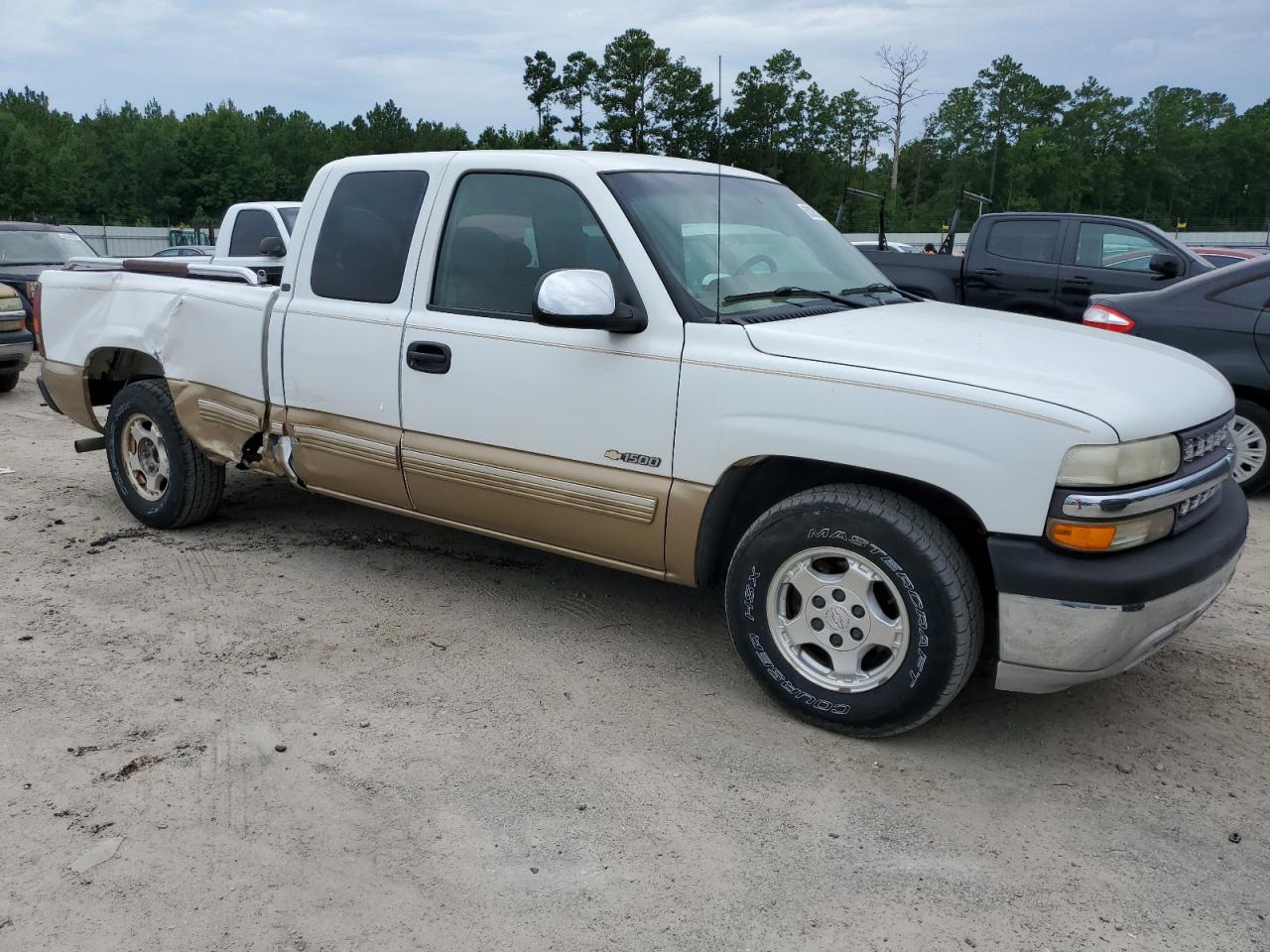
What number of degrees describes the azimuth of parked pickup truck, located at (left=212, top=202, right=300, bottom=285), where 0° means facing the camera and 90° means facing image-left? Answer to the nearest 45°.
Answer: approximately 315°

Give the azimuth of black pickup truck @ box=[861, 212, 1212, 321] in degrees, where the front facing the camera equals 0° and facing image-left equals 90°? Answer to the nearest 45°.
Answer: approximately 270°

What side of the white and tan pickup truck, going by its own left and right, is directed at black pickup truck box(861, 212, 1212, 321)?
left

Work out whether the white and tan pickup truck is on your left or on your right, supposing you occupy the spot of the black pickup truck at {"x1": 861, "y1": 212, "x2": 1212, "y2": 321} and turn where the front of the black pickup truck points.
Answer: on your right

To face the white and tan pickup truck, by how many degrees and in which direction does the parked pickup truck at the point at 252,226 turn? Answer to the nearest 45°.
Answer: approximately 45° to its right

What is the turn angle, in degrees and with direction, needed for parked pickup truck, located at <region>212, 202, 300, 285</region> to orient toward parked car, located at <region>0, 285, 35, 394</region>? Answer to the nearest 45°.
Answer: approximately 90° to its right

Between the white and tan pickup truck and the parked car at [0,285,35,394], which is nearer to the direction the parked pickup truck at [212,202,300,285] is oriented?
the white and tan pickup truck

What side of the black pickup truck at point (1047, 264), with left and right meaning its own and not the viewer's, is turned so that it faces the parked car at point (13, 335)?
back
